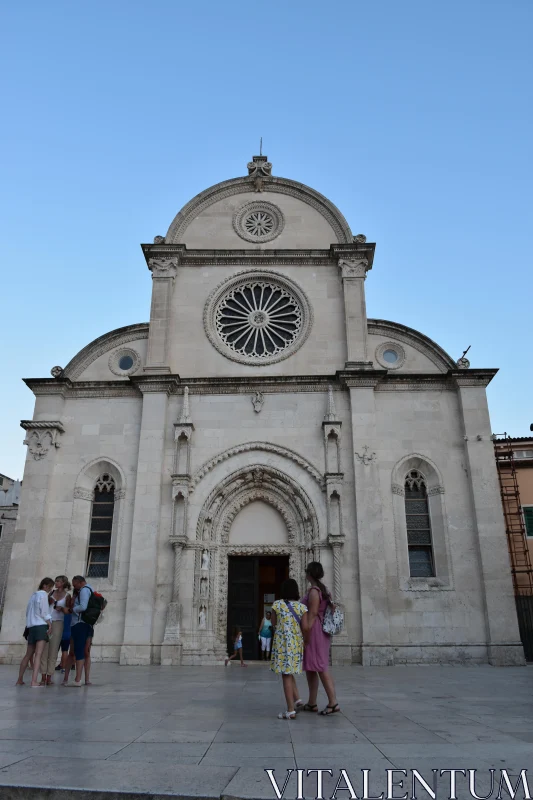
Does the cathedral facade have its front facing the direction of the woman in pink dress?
yes

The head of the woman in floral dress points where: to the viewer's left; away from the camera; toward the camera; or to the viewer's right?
away from the camera

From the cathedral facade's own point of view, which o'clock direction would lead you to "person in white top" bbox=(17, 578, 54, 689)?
The person in white top is roughly at 1 o'clock from the cathedral facade.

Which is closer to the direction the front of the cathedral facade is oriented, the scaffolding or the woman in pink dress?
the woman in pink dress

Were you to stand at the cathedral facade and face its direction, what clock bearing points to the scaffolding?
The scaffolding is roughly at 8 o'clock from the cathedral facade.

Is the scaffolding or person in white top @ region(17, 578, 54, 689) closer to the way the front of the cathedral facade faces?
the person in white top

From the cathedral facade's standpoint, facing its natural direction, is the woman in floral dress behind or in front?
in front

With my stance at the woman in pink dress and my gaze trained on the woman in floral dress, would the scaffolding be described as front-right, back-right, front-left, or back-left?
back-right

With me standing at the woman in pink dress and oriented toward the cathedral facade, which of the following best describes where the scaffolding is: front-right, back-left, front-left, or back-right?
front-right

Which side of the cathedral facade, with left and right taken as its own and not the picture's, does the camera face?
front
